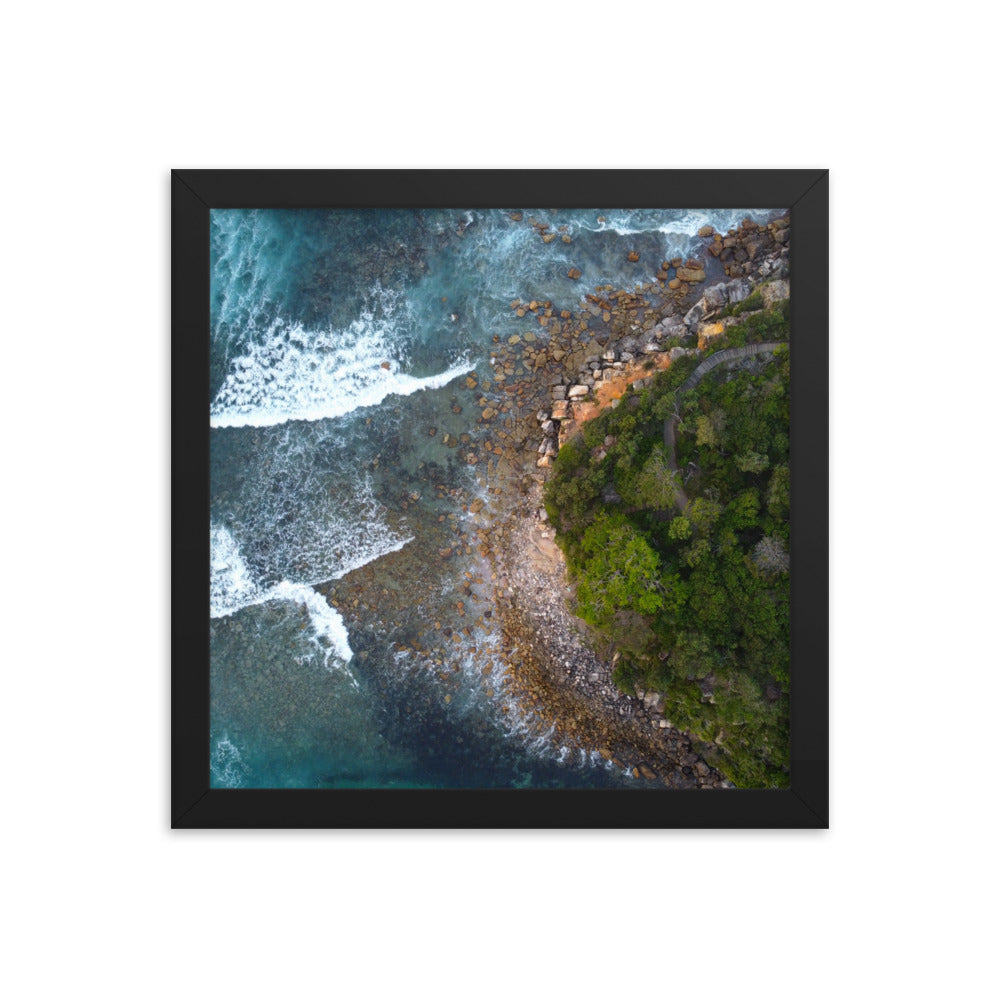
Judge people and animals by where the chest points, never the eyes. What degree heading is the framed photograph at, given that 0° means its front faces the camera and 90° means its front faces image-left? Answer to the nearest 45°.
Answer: approximately 0°
